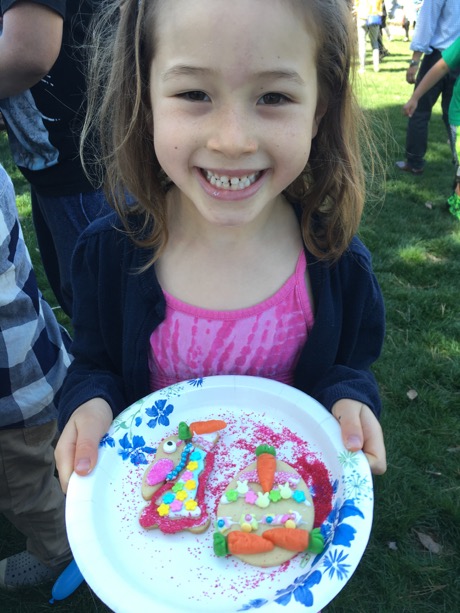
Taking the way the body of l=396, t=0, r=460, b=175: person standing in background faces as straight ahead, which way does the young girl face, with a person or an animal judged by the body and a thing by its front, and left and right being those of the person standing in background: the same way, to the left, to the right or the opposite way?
to the left

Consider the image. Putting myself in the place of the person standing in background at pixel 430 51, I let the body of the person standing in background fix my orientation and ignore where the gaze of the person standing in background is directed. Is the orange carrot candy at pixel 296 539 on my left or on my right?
on my left

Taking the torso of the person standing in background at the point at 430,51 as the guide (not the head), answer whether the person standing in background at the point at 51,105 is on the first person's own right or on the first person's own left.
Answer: on the first person's own left

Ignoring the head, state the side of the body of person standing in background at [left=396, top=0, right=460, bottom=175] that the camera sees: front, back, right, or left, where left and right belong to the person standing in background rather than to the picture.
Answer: left

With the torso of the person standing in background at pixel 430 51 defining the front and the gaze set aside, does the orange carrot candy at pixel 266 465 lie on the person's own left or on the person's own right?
on the person's own left
